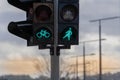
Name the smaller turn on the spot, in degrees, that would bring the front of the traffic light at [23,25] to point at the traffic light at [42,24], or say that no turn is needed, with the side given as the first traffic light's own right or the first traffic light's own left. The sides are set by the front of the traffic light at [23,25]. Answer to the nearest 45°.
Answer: approximately 135° to the first traffic light's own left

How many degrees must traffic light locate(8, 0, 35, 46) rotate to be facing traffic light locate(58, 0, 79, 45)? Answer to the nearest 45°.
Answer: approximately 135° to its left

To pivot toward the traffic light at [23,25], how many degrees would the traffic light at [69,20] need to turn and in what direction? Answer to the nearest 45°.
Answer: approximately 90° to its right

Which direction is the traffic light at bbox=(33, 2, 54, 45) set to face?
toward the camera

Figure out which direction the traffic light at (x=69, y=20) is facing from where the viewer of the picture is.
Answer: facing the viewer

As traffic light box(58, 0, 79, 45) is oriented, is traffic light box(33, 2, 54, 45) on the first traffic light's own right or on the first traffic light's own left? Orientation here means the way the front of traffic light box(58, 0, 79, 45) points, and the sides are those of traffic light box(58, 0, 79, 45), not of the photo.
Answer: on the first traffic light's own right

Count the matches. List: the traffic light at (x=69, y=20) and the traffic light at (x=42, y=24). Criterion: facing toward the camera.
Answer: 2

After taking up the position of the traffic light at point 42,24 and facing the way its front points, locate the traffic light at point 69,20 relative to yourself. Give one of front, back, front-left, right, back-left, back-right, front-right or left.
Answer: left
